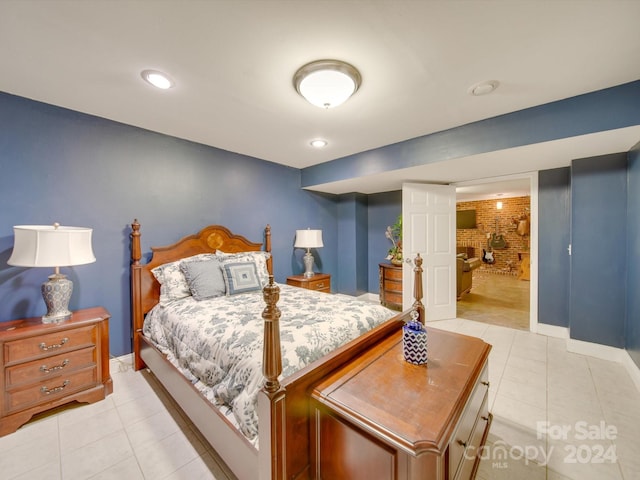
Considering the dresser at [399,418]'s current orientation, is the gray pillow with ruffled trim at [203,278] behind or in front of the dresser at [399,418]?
behind

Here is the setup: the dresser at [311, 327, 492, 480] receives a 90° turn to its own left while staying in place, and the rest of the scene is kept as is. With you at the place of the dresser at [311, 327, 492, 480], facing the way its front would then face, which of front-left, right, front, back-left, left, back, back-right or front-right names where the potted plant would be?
front-left

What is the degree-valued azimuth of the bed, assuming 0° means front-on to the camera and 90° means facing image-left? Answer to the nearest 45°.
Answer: approximately 315°

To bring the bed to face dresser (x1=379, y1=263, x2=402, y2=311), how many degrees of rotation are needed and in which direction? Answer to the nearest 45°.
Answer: approximately 90° to its left

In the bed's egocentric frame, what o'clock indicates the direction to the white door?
The white door is roughly at 9 o'clock from the bed.

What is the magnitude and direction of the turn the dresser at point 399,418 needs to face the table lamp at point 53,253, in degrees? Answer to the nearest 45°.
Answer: approximately 135° to its right

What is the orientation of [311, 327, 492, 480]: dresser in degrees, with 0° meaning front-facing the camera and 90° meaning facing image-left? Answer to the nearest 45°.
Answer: approximately 315°

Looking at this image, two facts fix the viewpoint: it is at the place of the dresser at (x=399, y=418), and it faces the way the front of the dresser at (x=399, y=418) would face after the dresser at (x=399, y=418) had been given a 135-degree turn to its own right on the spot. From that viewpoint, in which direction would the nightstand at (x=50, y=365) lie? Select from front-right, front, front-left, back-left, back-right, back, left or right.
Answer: front
